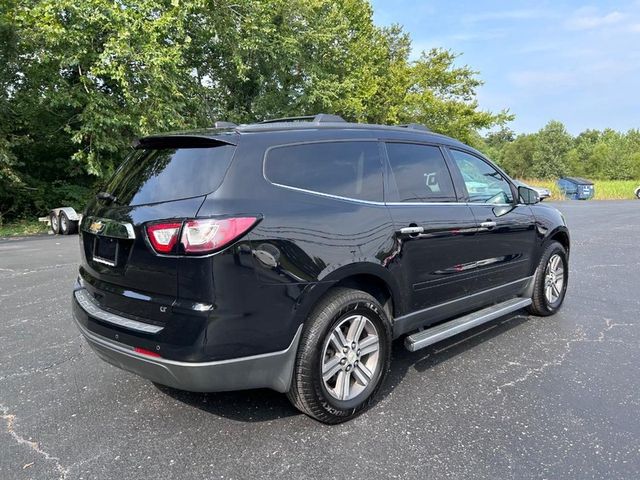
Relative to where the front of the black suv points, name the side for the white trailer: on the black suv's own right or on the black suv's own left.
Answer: on the black suv's own left

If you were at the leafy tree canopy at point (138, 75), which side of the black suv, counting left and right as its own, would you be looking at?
left

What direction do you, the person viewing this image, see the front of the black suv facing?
facing away from the viewer and to the right of the viewer
